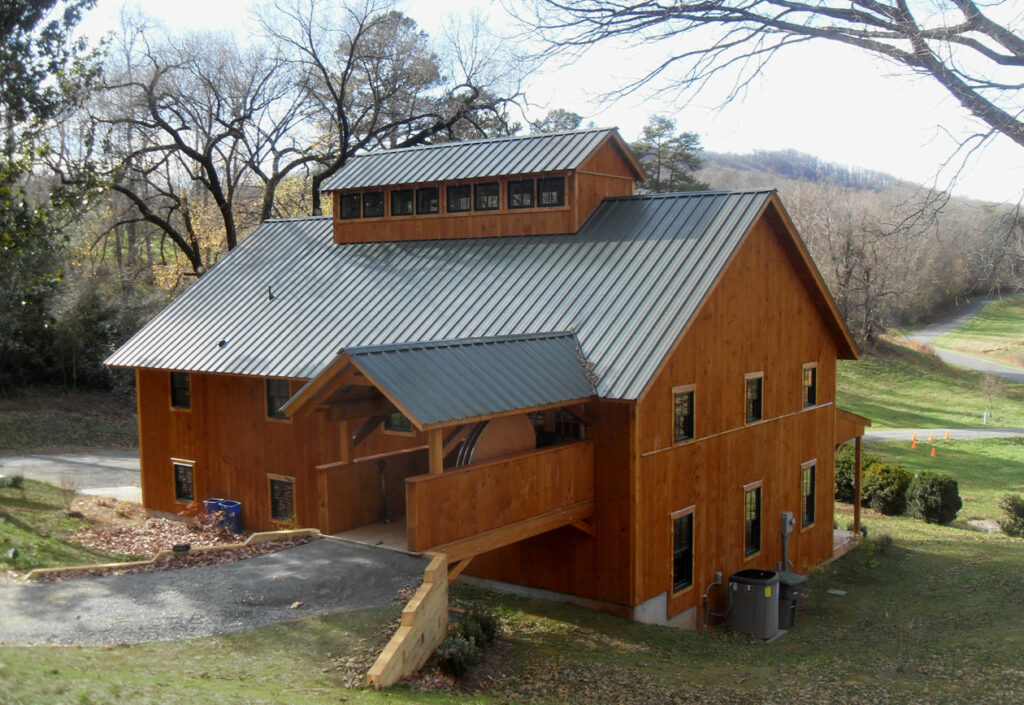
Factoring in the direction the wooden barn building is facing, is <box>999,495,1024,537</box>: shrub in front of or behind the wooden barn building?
behind

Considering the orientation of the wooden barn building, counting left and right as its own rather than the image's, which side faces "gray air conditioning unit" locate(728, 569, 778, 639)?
left

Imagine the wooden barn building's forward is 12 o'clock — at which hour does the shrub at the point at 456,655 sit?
The shrub is roughly at 11 o'clock from the wooden barn building.

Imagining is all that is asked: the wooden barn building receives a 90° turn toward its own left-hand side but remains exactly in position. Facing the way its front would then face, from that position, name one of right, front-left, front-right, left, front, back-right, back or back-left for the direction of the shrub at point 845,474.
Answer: left

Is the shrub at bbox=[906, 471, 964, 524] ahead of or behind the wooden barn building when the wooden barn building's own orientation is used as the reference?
behind

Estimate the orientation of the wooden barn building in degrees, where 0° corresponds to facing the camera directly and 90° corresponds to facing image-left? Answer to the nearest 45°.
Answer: approximately 45°

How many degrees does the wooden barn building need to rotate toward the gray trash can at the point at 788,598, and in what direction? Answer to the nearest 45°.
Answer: approximately 135° to its left

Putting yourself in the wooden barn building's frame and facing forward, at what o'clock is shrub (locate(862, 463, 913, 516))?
The shrub is roughly at 6 o'clock from the wooden barn building.
